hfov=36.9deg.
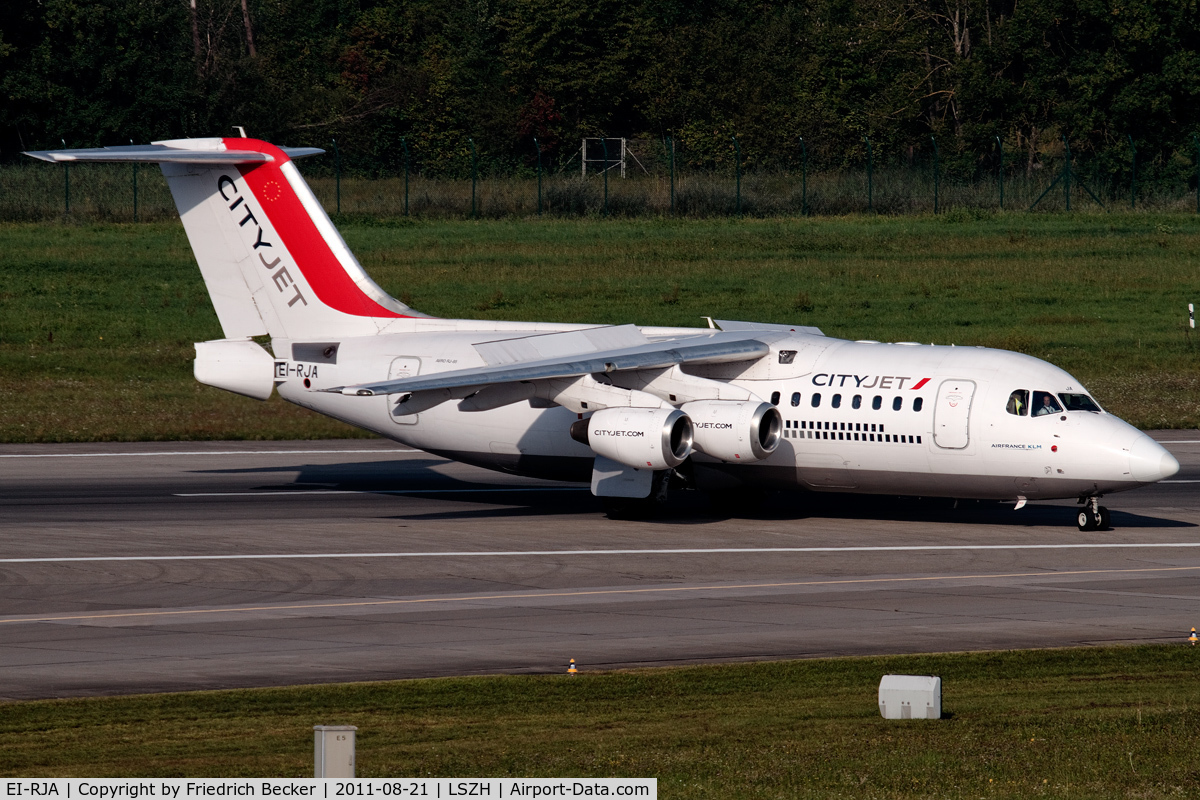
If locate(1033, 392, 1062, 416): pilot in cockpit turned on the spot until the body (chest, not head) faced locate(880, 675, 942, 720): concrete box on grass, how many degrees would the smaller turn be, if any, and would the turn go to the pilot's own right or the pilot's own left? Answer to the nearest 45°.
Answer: approximately 45° to the pilot's own right

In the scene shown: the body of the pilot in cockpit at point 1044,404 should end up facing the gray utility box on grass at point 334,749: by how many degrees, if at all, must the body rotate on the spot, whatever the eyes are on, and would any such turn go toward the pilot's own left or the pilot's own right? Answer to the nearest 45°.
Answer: approximately 45° to the pilot's own right

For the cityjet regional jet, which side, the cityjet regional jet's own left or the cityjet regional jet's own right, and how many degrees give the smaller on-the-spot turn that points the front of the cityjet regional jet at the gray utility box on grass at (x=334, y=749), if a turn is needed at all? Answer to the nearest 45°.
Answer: approximately 45° to the cityjet regional jet's own right

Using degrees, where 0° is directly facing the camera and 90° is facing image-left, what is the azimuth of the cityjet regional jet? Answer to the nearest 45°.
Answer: approximately 315°

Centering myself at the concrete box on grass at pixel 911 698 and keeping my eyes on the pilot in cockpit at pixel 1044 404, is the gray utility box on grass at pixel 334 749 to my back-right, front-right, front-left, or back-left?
back-left

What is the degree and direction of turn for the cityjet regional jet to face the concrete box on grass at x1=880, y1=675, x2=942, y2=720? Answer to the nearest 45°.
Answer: approximately 45° to its right

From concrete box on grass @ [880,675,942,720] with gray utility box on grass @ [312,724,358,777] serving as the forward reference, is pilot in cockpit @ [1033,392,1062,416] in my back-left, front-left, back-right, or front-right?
back-right
